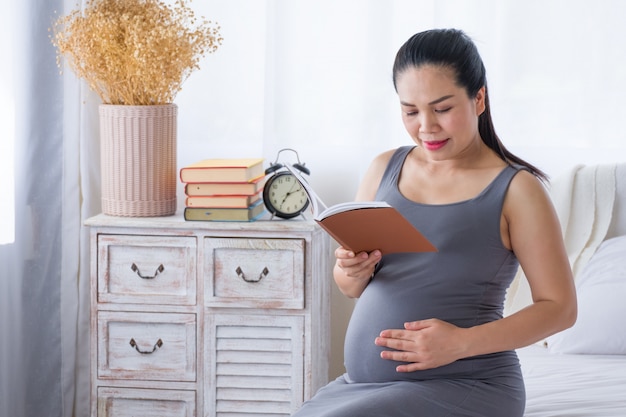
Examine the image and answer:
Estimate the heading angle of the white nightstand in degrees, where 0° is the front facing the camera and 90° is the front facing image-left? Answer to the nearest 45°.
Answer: approximately 0°

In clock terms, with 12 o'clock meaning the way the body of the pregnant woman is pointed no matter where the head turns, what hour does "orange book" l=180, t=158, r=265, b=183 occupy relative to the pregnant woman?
The orange book is roughly at 3 o'clock from the pregnant woman.

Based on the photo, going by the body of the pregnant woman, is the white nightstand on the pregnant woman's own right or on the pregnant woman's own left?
on the pregnant woman's own right
